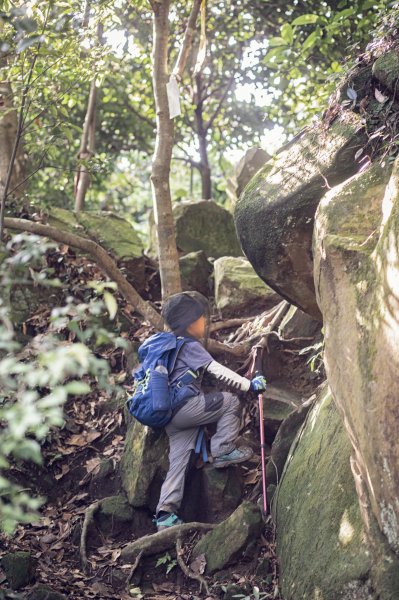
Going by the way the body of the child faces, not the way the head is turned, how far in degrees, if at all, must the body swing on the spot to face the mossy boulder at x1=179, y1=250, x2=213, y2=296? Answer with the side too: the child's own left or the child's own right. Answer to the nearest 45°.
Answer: approximately 90° to the child's own left

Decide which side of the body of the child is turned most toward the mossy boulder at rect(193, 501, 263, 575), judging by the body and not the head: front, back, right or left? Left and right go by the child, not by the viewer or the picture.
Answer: right

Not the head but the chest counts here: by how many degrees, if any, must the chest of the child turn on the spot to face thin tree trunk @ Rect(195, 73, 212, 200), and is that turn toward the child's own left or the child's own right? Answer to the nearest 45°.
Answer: approximately 90° to the child's own left

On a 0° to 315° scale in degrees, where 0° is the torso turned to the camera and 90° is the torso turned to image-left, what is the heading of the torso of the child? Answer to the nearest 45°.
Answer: approximately 270°

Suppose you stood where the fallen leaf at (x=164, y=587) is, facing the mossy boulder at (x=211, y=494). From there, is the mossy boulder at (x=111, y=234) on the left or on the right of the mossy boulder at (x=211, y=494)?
left

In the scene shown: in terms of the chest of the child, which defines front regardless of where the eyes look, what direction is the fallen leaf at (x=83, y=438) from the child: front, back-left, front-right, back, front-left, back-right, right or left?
back-left

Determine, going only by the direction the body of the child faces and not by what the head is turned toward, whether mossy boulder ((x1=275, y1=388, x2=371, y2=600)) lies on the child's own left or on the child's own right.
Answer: on the child's own right
